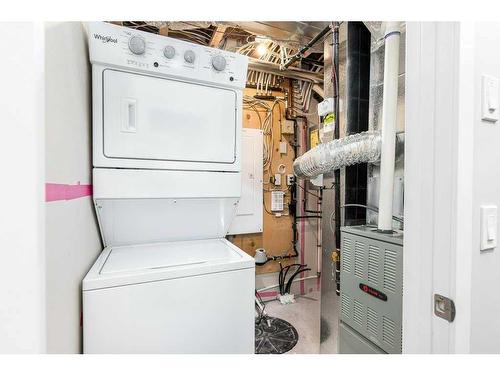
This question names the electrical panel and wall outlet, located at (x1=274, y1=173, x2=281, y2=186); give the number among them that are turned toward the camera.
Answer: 2

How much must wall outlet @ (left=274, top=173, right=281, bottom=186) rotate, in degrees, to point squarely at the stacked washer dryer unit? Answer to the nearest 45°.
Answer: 0° — it already faces it

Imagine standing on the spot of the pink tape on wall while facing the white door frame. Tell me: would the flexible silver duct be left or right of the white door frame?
left

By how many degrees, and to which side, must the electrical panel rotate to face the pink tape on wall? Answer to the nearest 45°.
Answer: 0° — it already faces it

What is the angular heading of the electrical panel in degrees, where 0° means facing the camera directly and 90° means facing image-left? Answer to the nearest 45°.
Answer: approximately 0°
